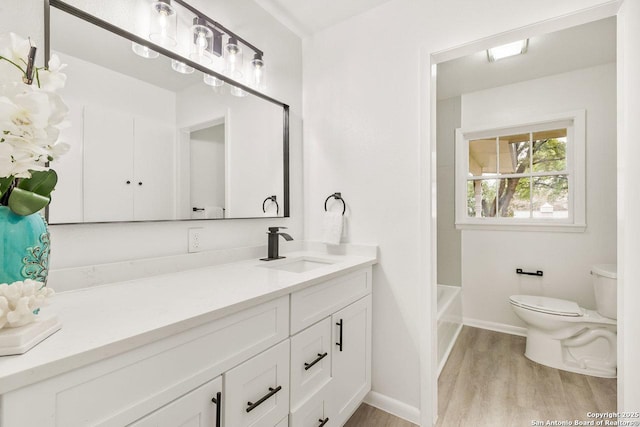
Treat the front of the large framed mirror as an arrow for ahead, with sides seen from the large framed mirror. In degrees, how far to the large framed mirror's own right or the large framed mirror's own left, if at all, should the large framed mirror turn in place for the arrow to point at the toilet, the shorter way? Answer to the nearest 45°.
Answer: approximately 45° to the large framed mirror's own left

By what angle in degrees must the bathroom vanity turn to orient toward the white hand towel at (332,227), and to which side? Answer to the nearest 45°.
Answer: approximately 90° to its left

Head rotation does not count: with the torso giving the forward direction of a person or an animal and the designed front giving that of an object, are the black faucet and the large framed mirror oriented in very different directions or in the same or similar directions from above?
same or similar directions

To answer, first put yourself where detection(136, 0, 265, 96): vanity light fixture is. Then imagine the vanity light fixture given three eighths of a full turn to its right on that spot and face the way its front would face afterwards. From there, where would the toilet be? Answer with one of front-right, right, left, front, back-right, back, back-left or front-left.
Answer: back

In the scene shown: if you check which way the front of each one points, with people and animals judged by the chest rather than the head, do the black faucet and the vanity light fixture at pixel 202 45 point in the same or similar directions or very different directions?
same or similar directions

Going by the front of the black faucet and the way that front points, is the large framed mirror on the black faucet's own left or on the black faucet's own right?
on the black faucet's own right

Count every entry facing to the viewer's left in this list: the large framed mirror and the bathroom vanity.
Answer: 0

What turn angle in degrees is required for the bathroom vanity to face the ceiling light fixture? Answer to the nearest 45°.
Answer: approximately 45° to its left

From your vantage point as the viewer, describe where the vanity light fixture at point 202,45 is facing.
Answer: facing the viewer and to the right of the viewer

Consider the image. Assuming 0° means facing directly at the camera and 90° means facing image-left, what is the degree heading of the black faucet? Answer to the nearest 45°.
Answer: approximately 315°
